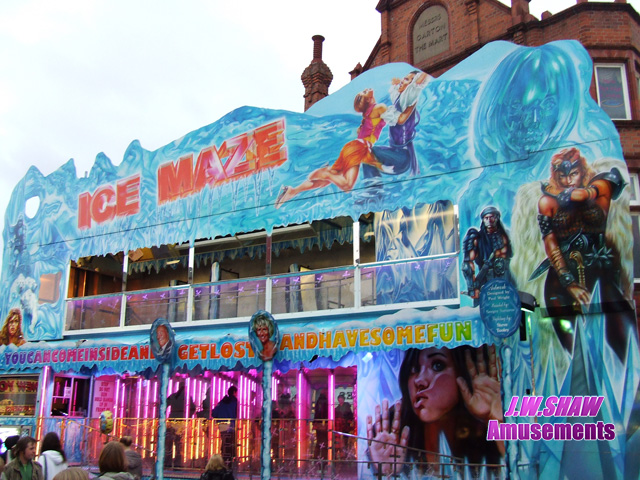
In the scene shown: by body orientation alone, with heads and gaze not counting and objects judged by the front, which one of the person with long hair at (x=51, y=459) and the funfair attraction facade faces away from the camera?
the person with long hair

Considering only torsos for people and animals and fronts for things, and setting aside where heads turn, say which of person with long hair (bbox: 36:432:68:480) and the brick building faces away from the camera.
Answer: the person with long hair

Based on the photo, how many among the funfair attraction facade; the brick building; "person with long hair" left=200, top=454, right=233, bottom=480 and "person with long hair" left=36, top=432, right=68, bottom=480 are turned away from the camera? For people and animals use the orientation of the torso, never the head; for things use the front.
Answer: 2

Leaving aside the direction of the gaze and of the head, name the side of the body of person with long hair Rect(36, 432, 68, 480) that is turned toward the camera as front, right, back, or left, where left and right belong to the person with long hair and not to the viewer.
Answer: back

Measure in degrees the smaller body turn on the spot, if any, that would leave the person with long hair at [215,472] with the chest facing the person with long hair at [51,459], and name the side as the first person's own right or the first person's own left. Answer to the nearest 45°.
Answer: approximately 135° to the first person's own left

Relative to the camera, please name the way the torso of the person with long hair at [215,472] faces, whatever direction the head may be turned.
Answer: away from the camera

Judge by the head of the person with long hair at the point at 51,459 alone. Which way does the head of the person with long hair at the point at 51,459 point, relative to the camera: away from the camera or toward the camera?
away from the camera
